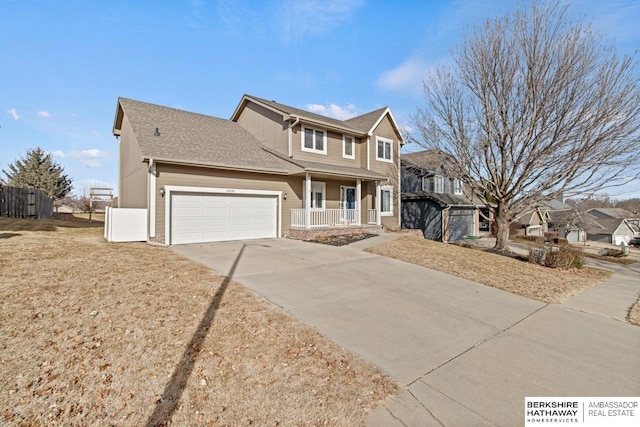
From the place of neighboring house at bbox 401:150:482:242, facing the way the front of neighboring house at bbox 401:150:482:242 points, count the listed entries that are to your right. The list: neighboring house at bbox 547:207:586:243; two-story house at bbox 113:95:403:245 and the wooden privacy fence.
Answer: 2

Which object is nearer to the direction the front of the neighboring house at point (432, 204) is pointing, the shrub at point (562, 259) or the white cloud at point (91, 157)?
the shrub

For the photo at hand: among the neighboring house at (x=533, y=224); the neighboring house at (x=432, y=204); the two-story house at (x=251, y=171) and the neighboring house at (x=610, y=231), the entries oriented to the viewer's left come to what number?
0

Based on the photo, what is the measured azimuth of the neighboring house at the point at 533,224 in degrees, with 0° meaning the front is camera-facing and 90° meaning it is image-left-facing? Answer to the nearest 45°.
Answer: approximately 315°

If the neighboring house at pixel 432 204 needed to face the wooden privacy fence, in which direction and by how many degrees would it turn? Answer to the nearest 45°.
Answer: approximately 90° to its right

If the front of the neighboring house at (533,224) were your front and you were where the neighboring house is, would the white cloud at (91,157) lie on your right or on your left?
on your right

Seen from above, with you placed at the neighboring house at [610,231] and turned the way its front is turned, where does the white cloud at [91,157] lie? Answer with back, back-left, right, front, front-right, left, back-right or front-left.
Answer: right

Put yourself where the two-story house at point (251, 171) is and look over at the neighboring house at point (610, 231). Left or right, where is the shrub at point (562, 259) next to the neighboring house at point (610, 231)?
right

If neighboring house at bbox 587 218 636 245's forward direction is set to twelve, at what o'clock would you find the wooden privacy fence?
The wooden privacy fence is roughly at 2 o'clock from the neighboring house.

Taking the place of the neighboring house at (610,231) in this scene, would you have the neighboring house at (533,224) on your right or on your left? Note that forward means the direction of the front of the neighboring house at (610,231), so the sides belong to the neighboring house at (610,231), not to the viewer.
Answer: on your right

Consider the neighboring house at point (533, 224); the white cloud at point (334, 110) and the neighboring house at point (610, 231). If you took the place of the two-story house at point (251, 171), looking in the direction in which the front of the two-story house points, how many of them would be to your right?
0

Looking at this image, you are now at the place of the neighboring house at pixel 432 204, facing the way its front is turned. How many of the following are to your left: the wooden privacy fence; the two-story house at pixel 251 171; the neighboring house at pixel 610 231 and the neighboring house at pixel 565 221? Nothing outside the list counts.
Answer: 2

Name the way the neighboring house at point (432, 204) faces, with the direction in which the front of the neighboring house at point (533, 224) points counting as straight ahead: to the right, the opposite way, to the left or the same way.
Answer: the same way
